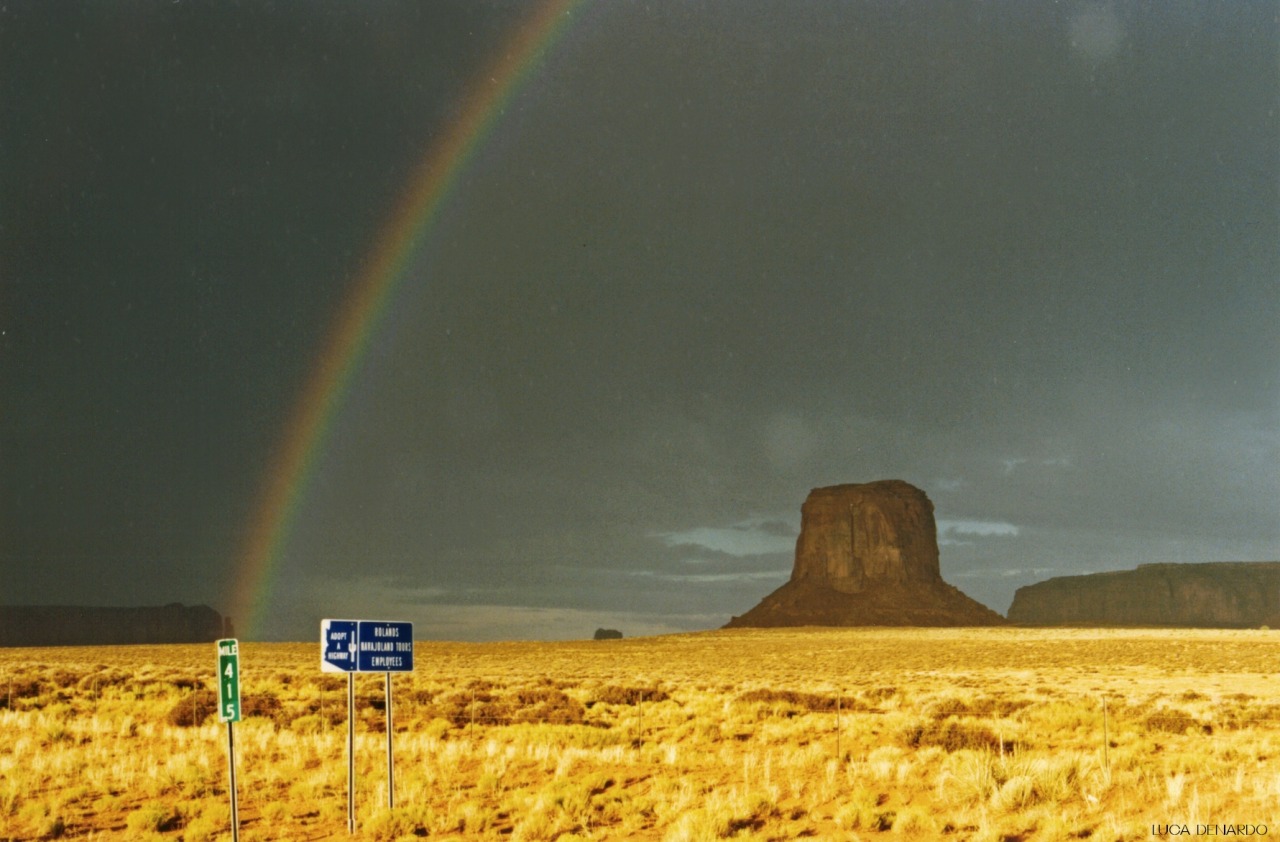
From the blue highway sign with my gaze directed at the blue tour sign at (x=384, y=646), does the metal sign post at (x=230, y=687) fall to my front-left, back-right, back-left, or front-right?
back-right

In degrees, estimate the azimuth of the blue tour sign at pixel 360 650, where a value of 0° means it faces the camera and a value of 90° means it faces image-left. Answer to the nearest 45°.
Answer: approximately 315°

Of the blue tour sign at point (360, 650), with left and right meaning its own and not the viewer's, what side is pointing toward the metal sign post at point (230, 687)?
right
